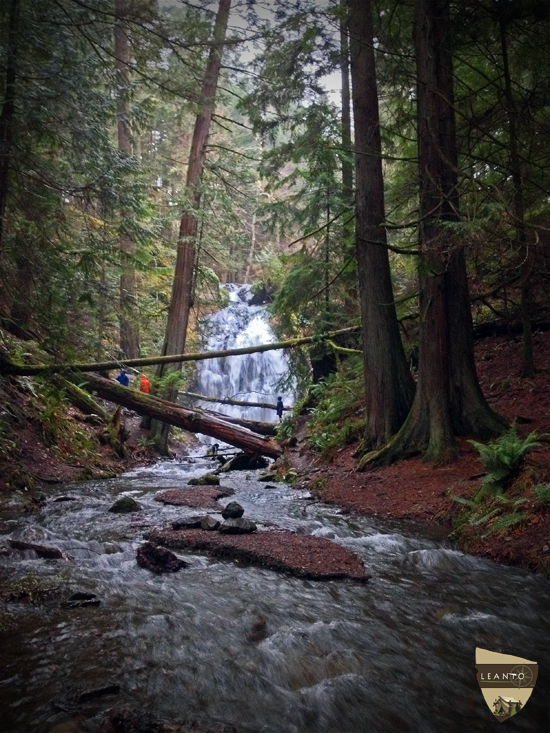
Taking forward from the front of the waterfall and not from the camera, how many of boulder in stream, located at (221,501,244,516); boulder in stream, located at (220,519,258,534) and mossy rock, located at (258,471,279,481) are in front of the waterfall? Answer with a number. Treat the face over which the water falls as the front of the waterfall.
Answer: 3

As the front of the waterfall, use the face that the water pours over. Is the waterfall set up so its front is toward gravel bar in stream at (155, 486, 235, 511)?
yes

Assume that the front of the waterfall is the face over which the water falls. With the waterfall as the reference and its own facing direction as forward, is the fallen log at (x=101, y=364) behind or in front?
in front

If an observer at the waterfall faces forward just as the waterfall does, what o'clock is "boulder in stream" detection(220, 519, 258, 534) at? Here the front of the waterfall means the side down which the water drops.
The boulder in stream is roughly at 12 o'clock from the waterfall.

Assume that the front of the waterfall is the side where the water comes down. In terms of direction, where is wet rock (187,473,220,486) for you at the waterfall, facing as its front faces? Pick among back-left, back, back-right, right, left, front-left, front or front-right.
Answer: front

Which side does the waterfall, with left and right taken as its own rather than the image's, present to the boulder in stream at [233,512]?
front

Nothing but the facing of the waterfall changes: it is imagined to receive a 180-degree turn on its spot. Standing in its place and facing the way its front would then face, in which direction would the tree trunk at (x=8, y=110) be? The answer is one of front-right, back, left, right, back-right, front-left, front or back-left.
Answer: back

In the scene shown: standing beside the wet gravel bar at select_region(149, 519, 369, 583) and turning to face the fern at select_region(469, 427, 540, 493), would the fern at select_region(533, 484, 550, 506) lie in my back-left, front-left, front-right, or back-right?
front-right

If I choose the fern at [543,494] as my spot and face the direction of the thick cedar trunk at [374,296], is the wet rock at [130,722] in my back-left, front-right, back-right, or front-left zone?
back-left

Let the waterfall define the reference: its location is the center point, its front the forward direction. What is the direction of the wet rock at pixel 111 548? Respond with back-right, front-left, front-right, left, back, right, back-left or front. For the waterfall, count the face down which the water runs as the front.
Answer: front

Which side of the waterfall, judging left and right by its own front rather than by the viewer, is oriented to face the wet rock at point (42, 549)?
front

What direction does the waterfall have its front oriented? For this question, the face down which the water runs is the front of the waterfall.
toward the camera

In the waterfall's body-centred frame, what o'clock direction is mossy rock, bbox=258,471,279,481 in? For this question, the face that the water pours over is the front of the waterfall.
The mossy rock is roughly at 12 o'clock from the waterfall.

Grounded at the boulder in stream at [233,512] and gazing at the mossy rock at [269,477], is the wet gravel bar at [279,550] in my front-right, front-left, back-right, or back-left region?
back-right
